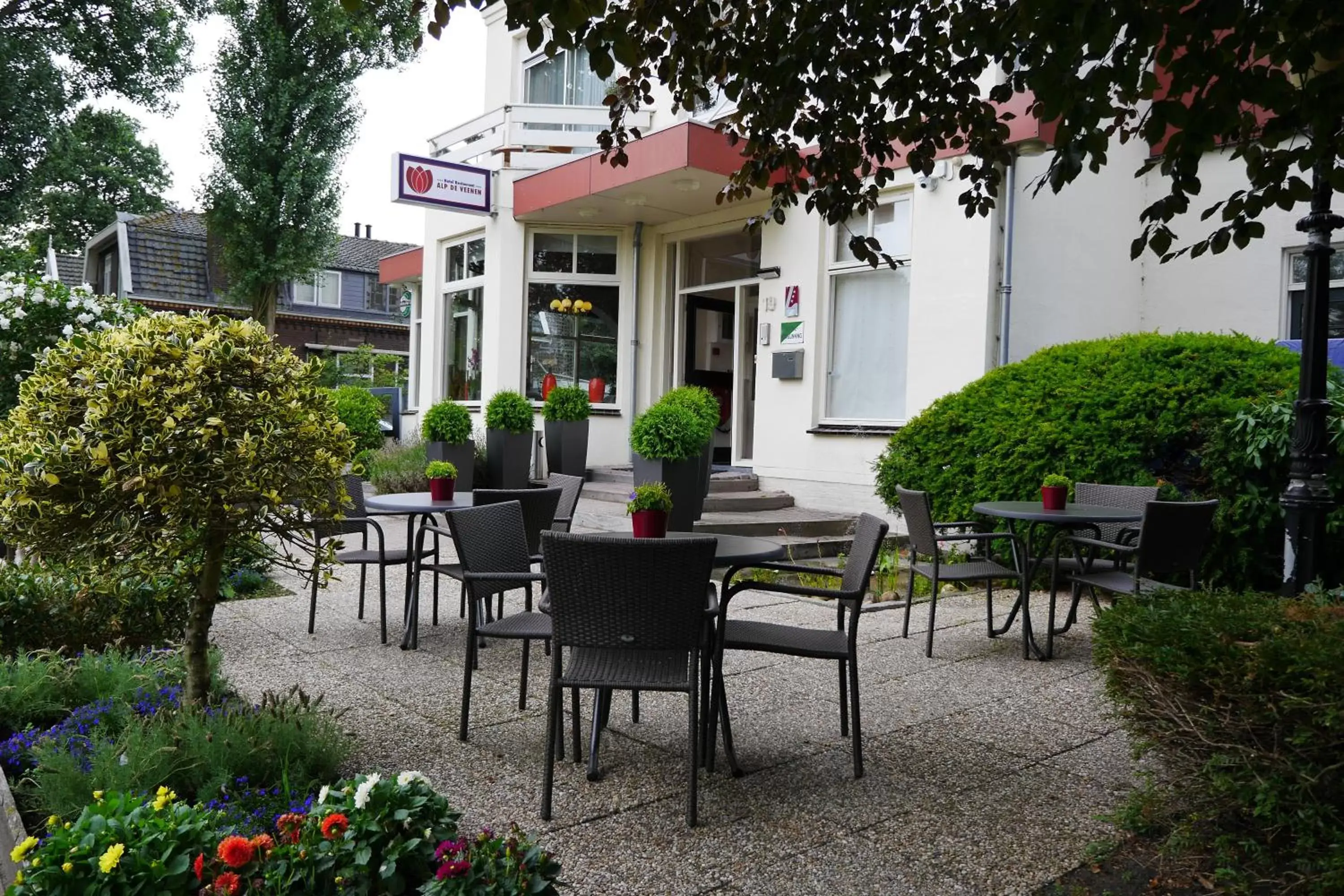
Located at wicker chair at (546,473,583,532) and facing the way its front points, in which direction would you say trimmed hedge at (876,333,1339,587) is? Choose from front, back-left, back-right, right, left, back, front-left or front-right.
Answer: back-left

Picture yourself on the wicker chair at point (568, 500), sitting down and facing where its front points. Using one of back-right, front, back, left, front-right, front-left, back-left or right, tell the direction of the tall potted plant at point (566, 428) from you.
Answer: back-right

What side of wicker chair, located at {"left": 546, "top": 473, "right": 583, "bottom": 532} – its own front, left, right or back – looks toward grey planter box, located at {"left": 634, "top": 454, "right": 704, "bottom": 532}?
back

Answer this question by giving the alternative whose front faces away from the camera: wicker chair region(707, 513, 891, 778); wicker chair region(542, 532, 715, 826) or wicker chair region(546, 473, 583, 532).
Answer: wicker chair region(542, 532, 715, 826)

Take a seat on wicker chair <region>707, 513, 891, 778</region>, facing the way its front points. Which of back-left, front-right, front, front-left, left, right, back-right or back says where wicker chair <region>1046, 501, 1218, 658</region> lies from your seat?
back-right

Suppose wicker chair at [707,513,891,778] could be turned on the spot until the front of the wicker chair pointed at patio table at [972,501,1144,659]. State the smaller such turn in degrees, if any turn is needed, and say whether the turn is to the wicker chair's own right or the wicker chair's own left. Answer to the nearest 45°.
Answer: approximately 135° to the wicker chair's own right

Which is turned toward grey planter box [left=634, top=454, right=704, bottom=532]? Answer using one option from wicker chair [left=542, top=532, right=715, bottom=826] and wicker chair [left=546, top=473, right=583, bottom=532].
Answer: wicker chair [left=542, top=532, right=715, bottom=826]

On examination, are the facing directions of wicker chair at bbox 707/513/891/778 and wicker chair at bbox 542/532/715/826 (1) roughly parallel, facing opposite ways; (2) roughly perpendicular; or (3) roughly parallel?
roughly perpendicular

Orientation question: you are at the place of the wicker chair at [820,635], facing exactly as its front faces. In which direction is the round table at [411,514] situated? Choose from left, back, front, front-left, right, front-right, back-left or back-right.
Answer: front-right

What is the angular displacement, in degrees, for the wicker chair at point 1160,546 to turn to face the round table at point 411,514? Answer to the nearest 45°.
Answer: approximately 45° to its left

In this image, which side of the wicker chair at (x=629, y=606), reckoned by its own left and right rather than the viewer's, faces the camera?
back

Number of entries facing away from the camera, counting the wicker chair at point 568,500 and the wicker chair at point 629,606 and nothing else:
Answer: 1

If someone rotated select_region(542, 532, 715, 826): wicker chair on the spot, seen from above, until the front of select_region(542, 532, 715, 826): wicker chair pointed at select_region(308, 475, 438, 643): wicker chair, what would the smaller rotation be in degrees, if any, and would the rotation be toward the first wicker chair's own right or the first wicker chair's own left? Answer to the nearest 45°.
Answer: approximately 45° to the first wicker chair's own left

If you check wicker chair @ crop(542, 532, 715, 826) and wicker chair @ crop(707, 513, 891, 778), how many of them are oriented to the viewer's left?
1

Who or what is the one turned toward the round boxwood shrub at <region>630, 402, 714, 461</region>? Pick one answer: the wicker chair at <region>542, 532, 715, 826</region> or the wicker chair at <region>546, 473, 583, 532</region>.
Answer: the wicker chair at <region>542, 532, 715, 826</region>

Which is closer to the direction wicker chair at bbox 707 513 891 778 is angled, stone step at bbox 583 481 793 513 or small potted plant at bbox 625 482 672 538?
the small potted plant
